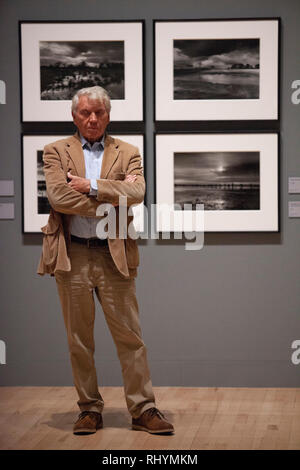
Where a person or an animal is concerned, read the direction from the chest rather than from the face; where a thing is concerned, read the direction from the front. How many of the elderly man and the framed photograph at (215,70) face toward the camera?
2

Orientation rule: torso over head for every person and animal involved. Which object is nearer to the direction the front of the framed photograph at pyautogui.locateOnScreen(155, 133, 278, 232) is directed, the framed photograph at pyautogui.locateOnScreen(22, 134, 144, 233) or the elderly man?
the elderly man

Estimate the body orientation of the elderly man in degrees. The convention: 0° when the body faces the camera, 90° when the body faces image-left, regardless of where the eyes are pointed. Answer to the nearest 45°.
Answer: approximately 0°

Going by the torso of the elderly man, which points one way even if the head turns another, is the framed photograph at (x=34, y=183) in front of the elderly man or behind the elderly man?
behind

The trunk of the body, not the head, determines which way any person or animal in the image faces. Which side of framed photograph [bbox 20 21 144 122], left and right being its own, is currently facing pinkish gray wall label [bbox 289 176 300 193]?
left

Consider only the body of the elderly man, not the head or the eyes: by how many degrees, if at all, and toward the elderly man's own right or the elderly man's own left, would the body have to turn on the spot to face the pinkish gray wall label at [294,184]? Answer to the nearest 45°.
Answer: approximately 135° to the elderly man's own left

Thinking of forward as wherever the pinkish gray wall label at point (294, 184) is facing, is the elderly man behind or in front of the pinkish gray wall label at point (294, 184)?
in front

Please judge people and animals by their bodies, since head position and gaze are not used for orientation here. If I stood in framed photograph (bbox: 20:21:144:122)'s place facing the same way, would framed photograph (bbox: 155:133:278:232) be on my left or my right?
on my left

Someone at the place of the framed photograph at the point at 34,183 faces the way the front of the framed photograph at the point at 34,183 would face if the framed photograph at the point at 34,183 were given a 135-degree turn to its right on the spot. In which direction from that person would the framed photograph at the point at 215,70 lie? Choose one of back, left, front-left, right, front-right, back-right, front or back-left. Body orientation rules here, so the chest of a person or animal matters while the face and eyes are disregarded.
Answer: back-right

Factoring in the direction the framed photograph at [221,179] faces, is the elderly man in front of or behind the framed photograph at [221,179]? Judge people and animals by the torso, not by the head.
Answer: in front
